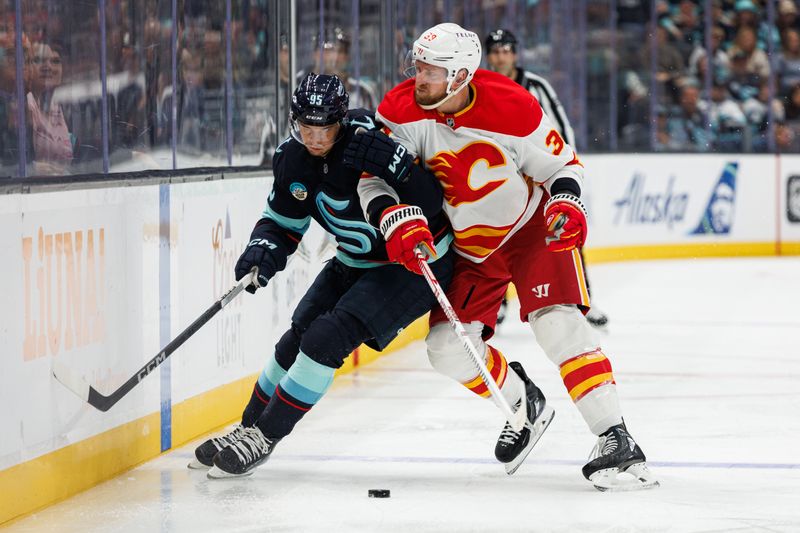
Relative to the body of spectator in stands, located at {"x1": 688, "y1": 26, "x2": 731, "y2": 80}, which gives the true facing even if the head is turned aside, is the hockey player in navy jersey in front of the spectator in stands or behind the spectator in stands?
in front

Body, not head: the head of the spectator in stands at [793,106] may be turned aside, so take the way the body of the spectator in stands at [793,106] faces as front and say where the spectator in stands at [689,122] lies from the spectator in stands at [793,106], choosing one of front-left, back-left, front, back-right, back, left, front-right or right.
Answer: front-right

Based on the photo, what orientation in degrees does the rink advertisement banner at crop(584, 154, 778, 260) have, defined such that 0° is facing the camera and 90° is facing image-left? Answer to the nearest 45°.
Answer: approximately 0°

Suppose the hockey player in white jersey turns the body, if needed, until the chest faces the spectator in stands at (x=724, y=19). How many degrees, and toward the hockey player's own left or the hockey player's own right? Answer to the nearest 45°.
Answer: approximately 135° to the hockey player's own right

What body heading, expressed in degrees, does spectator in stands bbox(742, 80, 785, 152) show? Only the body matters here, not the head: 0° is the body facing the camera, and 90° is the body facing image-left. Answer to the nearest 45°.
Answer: approximately 0°

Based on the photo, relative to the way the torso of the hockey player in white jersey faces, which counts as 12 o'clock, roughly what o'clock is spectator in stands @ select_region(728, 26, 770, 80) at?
The spectator in stands is roughly at 5 o'clock from the hockey player in white jersey.

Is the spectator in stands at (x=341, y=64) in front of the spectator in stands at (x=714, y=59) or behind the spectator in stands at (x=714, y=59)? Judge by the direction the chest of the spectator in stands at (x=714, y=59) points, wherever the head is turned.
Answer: in front

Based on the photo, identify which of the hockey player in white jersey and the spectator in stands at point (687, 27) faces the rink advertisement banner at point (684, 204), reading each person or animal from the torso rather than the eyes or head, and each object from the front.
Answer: the spectator in stands
